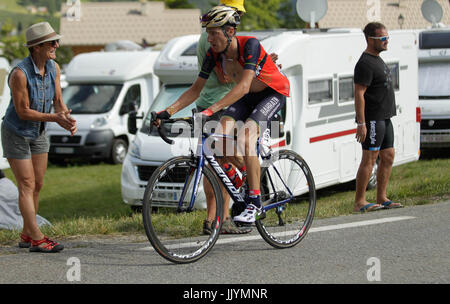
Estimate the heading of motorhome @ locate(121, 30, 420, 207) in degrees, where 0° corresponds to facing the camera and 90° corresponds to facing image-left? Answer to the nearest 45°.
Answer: approximately 45°

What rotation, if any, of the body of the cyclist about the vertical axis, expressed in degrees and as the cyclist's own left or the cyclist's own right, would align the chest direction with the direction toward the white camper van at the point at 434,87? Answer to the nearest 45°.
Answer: approximately 180°

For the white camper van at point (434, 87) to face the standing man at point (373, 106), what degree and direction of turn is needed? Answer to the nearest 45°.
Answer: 0° — it already faces them

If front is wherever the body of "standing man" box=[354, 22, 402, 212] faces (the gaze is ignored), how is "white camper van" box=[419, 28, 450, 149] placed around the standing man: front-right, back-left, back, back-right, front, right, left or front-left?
left

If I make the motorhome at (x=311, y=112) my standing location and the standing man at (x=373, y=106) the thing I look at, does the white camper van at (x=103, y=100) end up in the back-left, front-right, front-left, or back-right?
back-right

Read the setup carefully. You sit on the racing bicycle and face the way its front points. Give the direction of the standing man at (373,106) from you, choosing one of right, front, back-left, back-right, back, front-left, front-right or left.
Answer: back

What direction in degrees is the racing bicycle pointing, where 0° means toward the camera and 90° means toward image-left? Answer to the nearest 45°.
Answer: approximately 45°
